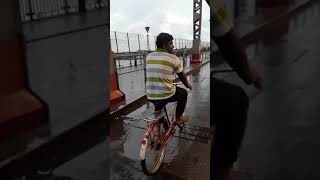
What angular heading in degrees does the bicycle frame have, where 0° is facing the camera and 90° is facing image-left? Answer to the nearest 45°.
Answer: approximately 225°

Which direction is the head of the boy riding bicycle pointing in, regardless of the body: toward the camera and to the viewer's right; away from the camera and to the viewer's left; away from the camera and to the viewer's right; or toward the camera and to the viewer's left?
away from the camera and to the viewer's right

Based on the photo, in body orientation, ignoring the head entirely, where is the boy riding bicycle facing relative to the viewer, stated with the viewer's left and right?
facing away from the viewer and to the right of the viewer
